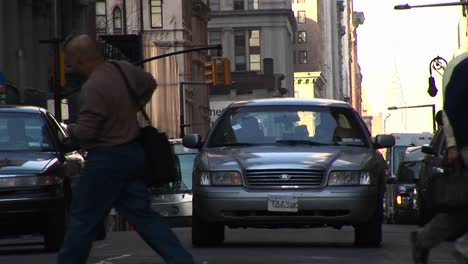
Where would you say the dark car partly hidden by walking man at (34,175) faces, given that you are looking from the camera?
facing the viewer

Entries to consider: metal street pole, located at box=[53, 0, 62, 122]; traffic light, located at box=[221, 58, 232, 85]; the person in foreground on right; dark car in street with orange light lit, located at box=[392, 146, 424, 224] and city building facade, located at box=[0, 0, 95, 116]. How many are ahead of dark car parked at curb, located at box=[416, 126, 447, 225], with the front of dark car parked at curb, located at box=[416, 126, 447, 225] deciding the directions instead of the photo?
1

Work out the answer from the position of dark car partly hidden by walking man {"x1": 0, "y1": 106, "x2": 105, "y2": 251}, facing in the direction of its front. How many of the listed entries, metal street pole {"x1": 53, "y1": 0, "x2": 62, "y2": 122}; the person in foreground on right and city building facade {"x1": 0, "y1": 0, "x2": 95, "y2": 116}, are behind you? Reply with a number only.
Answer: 2

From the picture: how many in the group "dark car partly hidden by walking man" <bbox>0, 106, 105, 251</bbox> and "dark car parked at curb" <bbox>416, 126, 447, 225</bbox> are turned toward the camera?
2

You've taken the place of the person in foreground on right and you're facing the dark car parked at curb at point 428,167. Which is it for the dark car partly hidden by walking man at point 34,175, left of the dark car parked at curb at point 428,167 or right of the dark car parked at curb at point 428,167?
left

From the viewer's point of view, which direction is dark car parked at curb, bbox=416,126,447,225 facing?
toward the camera

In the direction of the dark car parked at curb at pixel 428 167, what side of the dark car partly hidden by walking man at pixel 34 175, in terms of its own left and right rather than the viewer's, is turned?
left

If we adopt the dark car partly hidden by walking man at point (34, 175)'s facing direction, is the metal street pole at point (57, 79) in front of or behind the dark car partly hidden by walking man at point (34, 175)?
behind

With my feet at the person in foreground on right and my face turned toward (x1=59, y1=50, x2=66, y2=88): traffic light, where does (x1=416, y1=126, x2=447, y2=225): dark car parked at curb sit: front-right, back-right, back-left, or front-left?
front-right

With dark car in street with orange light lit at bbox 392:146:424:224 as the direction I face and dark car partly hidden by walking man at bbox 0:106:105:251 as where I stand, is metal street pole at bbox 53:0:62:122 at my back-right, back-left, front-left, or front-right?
front-left
